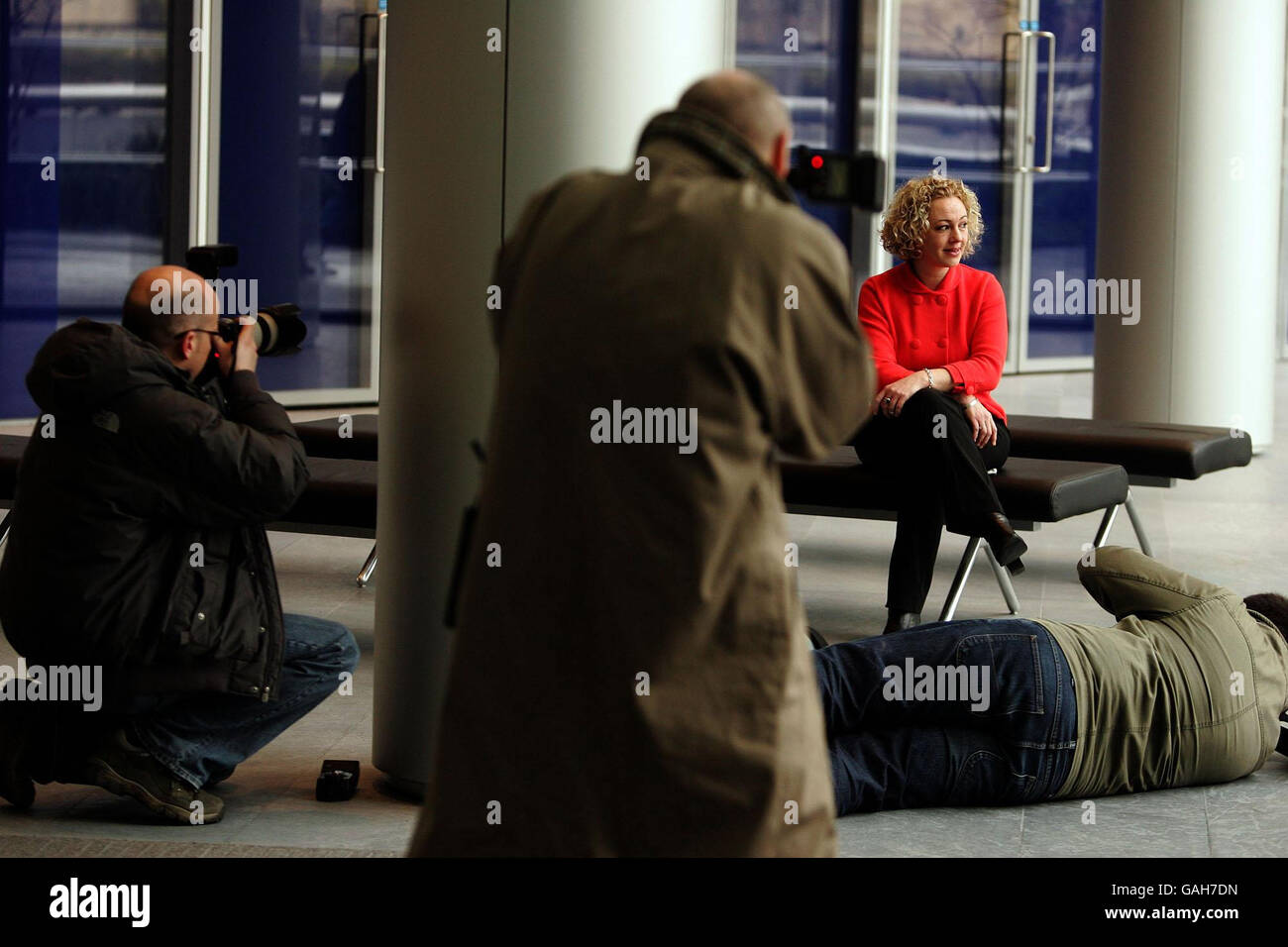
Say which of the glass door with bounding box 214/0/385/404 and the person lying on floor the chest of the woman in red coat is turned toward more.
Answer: the person lying on floor

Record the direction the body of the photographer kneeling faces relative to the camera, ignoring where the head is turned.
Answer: to the viewer's right

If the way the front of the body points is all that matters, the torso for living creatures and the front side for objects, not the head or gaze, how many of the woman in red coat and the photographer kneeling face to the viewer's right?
1

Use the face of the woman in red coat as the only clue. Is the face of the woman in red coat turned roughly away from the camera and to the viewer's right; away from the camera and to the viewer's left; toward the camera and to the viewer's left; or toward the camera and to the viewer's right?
toward the camera and to the viewer's right

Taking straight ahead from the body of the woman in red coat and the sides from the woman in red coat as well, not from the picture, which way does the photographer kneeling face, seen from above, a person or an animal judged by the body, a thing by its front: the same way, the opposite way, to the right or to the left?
to the left

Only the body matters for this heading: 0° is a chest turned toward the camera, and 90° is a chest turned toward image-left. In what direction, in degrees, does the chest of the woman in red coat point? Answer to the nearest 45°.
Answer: approximately 0°

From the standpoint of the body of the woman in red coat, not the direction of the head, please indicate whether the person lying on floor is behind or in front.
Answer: in front

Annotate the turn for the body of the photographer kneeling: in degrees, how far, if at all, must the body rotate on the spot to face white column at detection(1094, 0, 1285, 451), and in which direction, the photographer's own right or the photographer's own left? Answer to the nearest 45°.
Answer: approximately 45° to the photographer's own left

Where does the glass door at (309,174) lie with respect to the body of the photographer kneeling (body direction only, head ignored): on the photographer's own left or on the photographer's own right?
on the photographer's own left

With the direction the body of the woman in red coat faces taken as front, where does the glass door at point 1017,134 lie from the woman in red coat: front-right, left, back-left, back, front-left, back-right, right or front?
back

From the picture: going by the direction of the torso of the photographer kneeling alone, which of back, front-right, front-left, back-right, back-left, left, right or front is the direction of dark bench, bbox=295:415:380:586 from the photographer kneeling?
left

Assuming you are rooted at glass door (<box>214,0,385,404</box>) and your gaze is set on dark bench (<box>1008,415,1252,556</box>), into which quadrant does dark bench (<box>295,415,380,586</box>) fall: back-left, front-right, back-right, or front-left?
front-right
